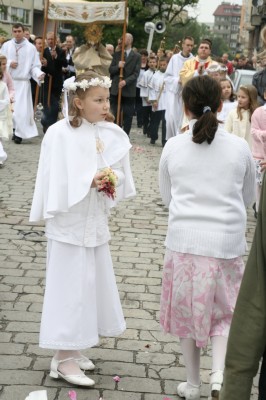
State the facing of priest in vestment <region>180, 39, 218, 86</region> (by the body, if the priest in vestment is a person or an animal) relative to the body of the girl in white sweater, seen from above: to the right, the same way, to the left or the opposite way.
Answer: the opposite way

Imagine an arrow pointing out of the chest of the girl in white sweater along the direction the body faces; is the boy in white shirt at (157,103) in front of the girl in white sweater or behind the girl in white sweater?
in front

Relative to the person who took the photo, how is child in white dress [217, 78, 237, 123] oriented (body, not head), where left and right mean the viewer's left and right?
facing the viewer and to the left of the viewer

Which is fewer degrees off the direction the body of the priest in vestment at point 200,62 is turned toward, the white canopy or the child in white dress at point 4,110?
the child in white dress

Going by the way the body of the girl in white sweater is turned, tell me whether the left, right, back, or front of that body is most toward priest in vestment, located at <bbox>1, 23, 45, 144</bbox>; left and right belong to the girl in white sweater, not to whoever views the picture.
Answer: front

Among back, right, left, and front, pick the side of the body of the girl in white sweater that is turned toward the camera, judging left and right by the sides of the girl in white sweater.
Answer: back

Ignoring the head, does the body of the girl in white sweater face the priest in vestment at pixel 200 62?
yes

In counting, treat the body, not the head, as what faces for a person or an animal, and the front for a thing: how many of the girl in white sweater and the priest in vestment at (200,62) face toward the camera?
1

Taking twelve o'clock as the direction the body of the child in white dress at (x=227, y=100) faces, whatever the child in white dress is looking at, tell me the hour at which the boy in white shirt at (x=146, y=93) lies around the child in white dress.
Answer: The boy in white shirt is roughly at 4 o'clock from the child in white dress.
